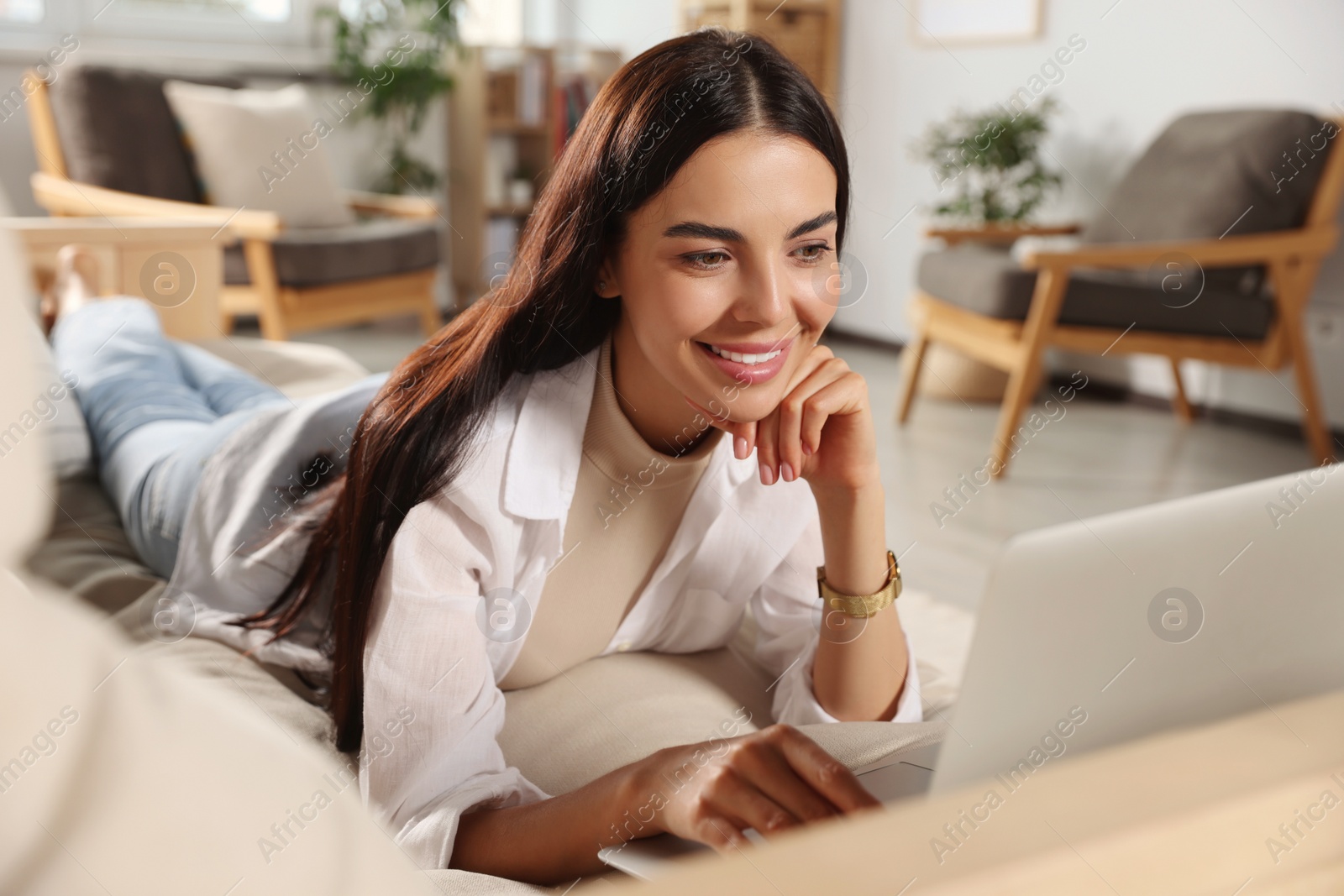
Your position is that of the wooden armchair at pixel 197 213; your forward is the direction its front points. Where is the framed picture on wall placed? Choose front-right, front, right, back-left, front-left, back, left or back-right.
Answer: front-left

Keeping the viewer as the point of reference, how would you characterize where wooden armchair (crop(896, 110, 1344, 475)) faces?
facing the viewer and to the left of the viewer

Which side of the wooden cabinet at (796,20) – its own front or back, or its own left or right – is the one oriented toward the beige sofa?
front

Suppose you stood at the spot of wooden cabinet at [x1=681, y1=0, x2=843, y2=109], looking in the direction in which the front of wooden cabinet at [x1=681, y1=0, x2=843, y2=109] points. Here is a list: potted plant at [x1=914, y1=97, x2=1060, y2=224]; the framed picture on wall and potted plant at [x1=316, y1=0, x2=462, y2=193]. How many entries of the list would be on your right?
1

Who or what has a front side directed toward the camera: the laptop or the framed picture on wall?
the framed picture on wall

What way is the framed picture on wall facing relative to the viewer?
toward the camera

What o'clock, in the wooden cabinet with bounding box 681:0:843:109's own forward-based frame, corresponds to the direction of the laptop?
The laptop is roughly at 12 o'clock from the wooden cabinet.

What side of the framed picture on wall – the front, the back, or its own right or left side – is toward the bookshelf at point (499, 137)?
right

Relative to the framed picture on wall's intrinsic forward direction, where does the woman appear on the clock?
The woman is roughly at 12 o'clock from the framed picture on wall.

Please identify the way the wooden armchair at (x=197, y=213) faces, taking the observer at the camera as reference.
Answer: facing the viewer and to the right of the viewer

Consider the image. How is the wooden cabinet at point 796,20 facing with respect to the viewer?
toward the camera

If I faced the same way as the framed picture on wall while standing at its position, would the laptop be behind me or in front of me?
in front

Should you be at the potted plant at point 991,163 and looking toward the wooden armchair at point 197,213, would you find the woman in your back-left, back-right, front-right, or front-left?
front-left

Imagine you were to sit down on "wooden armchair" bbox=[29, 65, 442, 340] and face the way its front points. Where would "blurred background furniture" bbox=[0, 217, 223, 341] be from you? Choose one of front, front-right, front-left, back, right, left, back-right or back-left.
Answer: front-right

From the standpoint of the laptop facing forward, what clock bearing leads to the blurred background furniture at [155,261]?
The blurred background furniture is roughly at 12 o'clock from the laptop.

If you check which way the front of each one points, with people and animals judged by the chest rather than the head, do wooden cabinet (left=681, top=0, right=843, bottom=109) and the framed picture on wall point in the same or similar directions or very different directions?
same or similar directions

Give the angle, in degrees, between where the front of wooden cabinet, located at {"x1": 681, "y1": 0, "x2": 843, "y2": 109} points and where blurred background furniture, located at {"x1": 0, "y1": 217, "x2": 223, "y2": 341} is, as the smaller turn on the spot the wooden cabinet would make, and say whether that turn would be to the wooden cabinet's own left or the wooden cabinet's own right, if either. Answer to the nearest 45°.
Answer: approximately 45° to the wooden cabinet's own right
